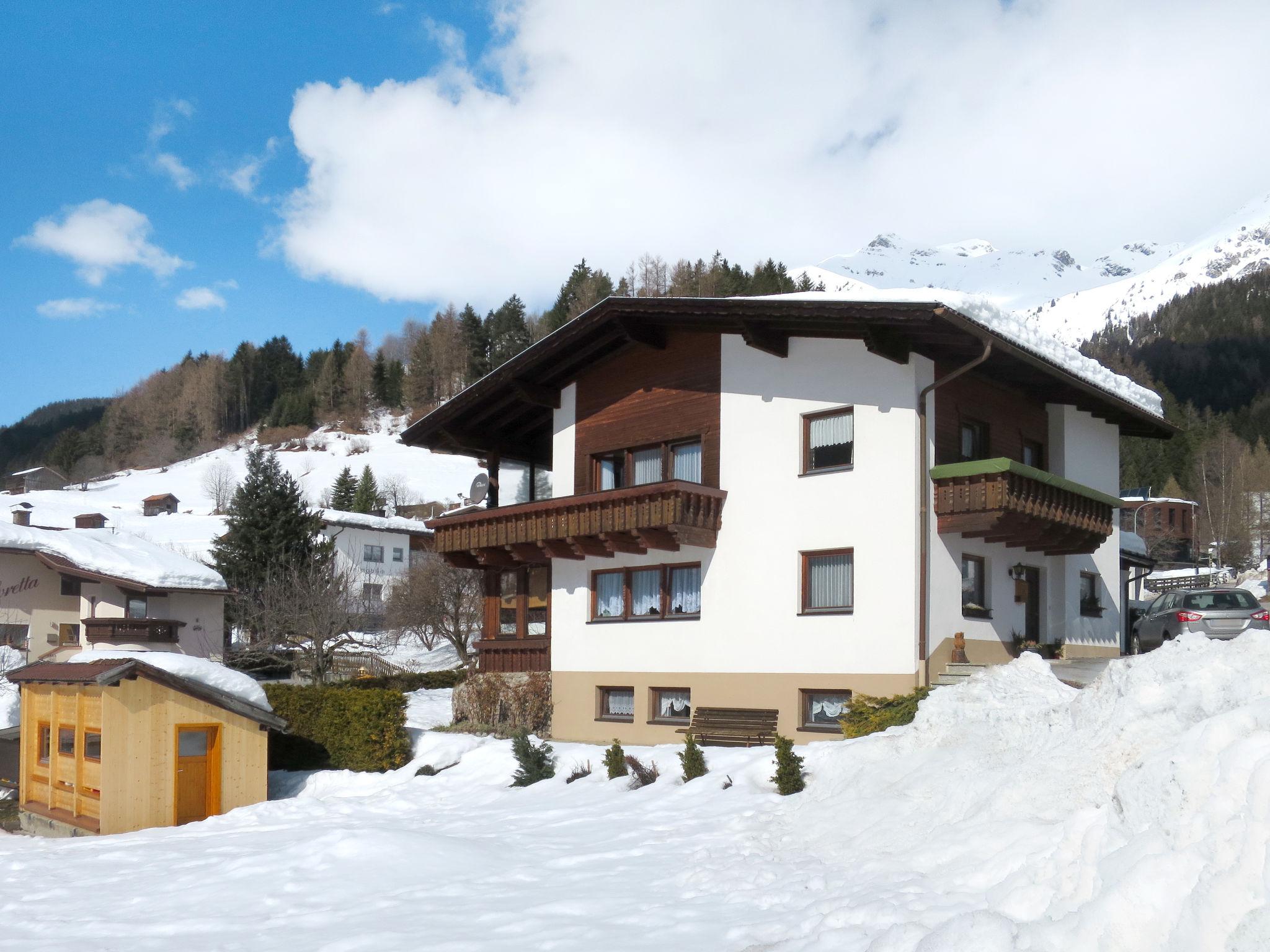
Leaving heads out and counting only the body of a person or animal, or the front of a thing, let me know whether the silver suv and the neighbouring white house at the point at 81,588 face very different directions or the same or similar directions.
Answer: very different directions

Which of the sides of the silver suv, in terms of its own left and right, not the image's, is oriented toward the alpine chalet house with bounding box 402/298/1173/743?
left

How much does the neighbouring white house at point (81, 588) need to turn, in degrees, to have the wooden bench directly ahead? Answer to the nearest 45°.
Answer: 0° — it already faces it

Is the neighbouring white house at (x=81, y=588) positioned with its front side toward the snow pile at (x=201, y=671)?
yes

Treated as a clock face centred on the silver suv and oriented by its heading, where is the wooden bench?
The wooden bench is roughly at 9 o'clock from the silver suv.

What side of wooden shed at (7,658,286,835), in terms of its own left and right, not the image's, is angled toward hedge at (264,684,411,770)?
left

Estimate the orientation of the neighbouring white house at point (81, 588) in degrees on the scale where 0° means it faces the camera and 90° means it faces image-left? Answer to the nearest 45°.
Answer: approximately 0°

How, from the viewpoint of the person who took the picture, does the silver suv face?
facing away from the viewer and to the left of the viewer

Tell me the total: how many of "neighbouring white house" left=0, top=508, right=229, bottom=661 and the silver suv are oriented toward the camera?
1
